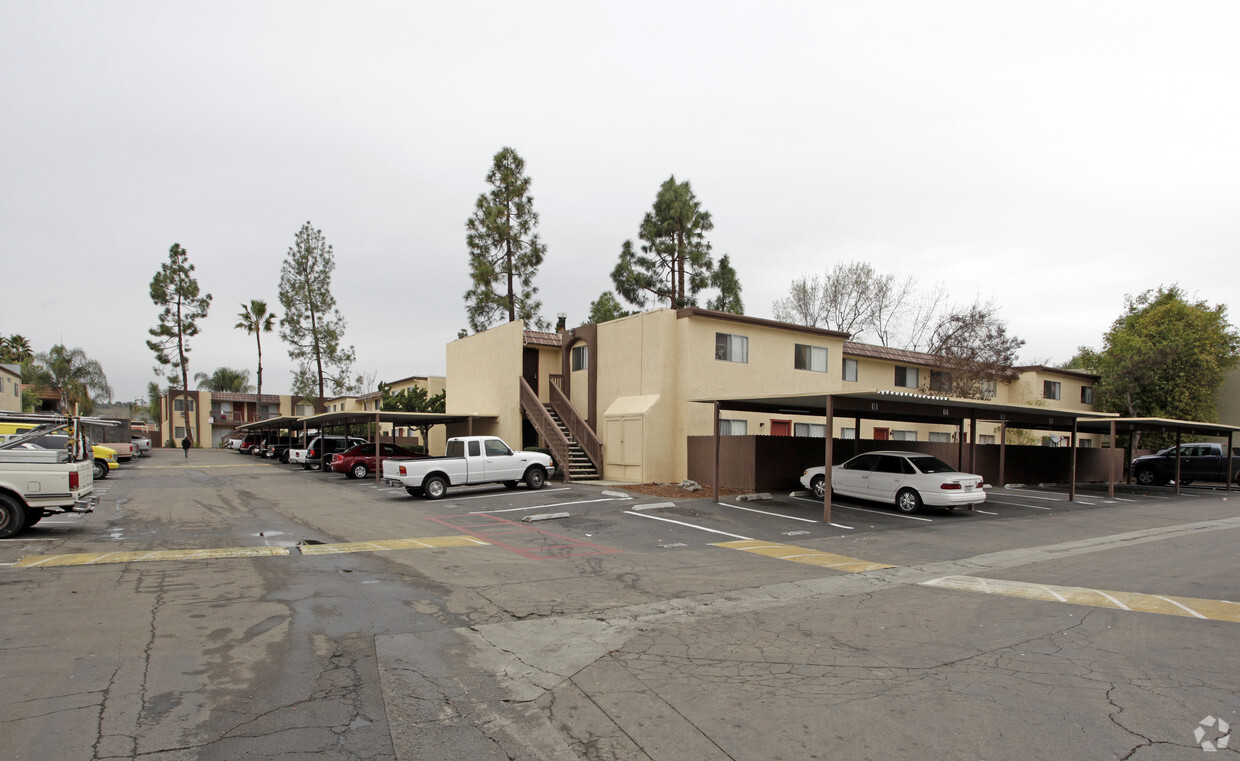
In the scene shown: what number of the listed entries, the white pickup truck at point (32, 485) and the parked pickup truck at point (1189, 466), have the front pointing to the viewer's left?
2

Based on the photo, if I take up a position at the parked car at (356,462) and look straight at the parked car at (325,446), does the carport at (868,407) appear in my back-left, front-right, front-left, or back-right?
back-right

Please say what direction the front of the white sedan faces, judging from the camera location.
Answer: facing away from the viewer and to the left of the viewer

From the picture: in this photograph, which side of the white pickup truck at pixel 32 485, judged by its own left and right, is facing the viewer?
left

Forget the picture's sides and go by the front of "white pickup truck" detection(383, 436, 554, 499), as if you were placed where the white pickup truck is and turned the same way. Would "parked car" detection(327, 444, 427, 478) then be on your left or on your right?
on your left

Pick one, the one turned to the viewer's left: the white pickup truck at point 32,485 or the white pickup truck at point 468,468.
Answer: the white pickup truck at point 32,485

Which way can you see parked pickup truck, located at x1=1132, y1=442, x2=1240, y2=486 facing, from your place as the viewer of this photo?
facing to the left of the viewer

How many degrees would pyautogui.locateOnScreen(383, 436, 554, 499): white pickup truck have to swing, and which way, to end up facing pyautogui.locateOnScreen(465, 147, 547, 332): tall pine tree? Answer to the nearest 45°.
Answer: approximately 45° to its left
